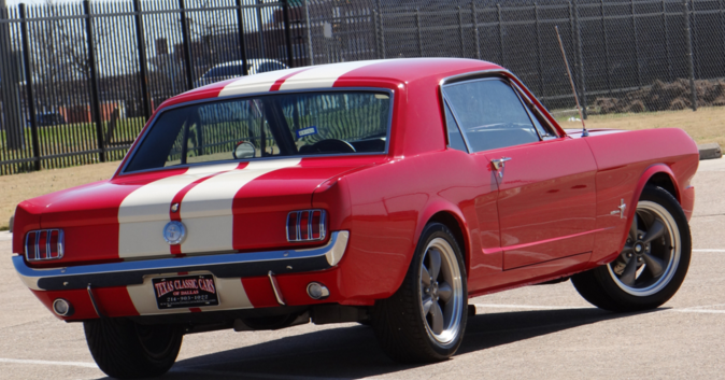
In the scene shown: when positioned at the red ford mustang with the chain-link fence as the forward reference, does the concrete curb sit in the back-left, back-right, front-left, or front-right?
front-right

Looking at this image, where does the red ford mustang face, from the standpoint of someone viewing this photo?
facing away from the viewer and to the right of the viewer

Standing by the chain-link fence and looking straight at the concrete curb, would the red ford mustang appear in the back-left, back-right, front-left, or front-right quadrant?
front-right

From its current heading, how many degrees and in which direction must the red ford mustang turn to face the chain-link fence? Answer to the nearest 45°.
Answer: approximately 45° to its left

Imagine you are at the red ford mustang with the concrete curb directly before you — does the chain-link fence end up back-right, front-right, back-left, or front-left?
front-left

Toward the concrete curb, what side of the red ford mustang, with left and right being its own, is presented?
front
